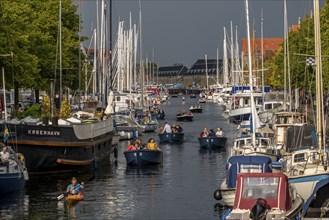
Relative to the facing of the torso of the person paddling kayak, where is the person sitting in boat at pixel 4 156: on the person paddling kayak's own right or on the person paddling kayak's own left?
on the person paddling kayak's own right

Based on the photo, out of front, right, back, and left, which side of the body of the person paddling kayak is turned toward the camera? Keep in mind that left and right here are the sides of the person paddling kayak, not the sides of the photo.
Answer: front

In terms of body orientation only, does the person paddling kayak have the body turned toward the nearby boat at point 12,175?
no
